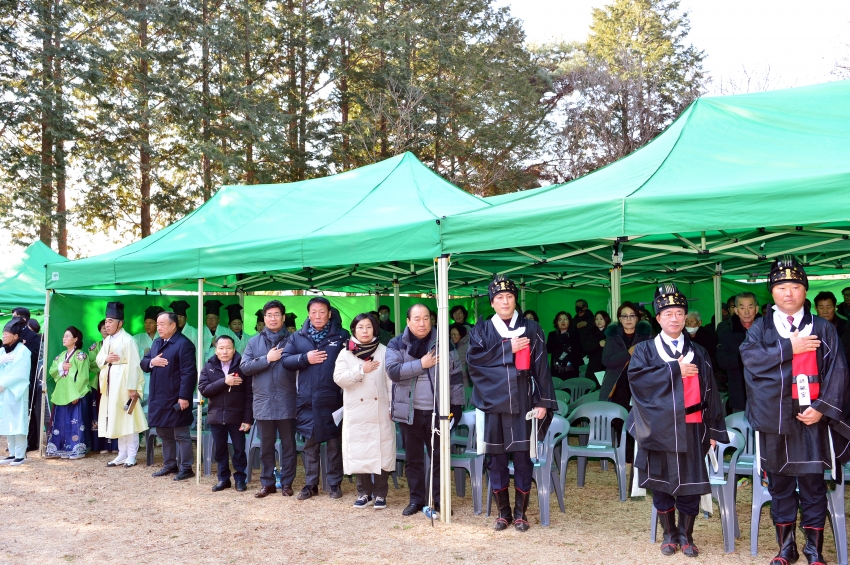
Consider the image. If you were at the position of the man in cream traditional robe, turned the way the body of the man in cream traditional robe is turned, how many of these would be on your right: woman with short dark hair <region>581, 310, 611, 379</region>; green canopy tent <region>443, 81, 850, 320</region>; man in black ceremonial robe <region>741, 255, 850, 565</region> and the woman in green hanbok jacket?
1

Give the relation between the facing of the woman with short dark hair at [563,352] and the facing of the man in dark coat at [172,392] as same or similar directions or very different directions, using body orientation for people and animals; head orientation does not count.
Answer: same or similar directions

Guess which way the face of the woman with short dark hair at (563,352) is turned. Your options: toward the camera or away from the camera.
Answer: toward the camera

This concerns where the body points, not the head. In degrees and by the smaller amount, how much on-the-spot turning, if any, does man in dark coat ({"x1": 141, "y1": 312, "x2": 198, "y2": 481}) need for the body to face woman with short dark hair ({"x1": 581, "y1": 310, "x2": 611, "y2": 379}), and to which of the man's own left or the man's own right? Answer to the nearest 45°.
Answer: approximately 135° to the man's own left

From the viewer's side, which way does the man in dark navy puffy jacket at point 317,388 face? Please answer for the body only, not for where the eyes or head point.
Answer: toward the camera

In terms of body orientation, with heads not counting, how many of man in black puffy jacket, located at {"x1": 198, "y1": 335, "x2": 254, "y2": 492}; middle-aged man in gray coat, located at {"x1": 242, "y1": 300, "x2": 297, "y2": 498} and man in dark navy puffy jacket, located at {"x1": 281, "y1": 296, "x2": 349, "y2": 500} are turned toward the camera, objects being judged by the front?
3

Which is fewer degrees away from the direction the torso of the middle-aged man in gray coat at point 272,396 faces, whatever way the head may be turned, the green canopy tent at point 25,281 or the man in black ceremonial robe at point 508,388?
the man in black ceremonial robe

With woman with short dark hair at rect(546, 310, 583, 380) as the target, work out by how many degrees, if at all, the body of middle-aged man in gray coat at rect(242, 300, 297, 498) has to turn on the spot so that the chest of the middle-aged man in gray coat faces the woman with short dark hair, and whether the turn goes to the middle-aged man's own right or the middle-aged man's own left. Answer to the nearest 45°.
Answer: approximately 135° to the middle-aged man's own left

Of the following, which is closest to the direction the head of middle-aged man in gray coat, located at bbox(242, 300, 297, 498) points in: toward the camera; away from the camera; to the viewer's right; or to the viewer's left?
toward the camera

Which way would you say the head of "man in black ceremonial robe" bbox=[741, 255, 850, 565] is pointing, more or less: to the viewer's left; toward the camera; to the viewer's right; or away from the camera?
toward the camera

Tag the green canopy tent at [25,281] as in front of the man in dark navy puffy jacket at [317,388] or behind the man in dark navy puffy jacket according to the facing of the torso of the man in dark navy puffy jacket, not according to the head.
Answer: behind

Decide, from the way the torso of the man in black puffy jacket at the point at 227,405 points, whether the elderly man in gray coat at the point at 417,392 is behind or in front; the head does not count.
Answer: in front

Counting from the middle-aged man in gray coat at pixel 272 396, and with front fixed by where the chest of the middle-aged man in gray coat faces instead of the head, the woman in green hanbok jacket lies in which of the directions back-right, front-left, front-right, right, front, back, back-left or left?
back-right

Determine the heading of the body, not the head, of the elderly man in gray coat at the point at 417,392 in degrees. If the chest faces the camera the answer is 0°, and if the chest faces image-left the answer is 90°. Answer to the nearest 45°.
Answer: approximately 0°

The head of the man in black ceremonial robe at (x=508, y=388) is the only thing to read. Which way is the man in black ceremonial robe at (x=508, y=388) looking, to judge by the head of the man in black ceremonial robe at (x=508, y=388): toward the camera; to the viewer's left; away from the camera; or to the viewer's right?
toward the camera

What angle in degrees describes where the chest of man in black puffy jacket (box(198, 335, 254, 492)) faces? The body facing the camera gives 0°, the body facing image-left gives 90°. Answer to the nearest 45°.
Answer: approximately 0°

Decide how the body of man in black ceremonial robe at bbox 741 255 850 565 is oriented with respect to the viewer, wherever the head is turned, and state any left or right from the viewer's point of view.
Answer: facing the viewer

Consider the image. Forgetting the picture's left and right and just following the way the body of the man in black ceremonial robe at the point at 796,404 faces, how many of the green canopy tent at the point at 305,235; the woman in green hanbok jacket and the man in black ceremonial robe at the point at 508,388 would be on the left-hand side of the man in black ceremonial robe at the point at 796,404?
0

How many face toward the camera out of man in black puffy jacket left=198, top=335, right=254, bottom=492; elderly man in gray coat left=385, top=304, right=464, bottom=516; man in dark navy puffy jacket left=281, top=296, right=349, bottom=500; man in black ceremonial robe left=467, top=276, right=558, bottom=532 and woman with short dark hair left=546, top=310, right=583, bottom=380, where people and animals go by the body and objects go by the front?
5

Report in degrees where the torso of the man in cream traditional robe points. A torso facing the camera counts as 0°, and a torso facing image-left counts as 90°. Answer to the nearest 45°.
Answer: approximately 45°

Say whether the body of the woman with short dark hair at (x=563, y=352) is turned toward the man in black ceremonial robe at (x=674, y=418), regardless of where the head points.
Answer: yes

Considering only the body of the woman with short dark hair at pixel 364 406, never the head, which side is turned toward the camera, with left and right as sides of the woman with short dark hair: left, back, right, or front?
front
